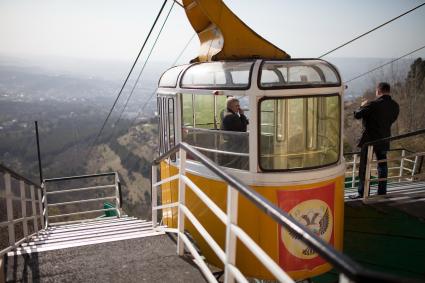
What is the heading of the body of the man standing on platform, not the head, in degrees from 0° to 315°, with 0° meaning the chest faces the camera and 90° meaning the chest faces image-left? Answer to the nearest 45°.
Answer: approximately 135°

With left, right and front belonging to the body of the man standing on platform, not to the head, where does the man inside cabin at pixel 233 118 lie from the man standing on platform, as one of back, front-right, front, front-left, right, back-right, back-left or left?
left

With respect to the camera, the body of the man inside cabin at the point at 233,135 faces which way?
to the viewer's right

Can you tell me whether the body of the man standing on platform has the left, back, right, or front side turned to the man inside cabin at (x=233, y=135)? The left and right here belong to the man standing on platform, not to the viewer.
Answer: left

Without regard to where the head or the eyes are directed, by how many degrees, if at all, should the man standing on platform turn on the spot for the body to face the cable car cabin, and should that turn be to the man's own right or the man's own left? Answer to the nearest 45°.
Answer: approximately 90° to the man's own left

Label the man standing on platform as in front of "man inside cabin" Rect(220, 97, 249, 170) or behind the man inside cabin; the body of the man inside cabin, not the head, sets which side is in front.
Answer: in front
